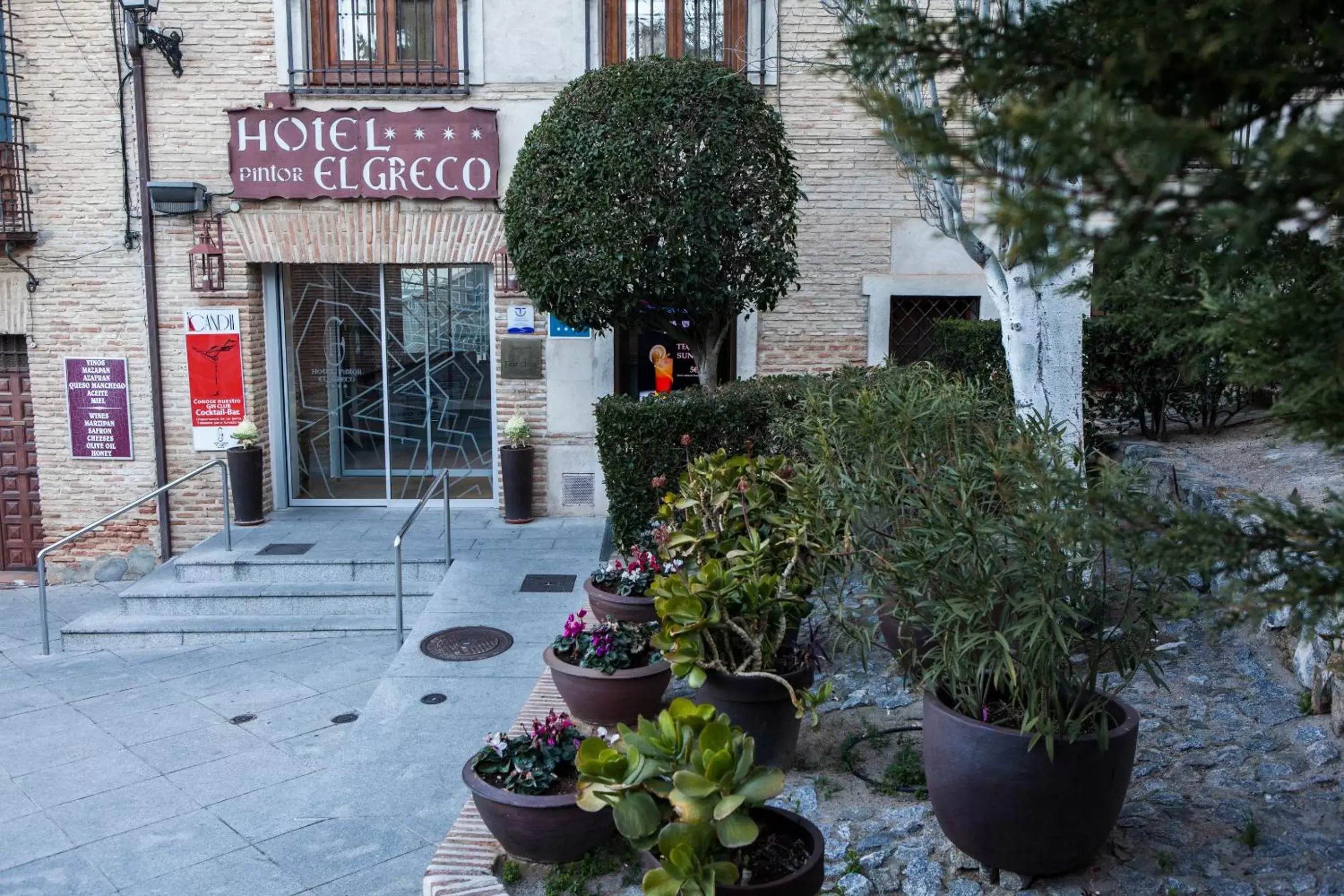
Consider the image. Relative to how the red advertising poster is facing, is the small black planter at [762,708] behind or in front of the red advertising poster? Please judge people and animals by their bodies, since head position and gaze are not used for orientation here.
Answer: in front

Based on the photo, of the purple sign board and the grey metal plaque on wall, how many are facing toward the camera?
2

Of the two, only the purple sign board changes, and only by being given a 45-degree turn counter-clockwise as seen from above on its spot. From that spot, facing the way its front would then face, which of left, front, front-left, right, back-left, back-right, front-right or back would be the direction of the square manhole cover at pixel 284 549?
front

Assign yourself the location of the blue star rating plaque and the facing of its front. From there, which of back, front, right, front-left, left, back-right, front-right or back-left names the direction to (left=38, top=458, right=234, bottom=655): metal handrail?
right

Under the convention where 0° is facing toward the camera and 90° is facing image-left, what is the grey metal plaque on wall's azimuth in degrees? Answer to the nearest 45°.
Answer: approximately 0°

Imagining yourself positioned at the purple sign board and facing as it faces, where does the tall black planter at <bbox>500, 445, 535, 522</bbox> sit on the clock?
The tall black planter is roughly at 10 o'clock from the purple sign board.
